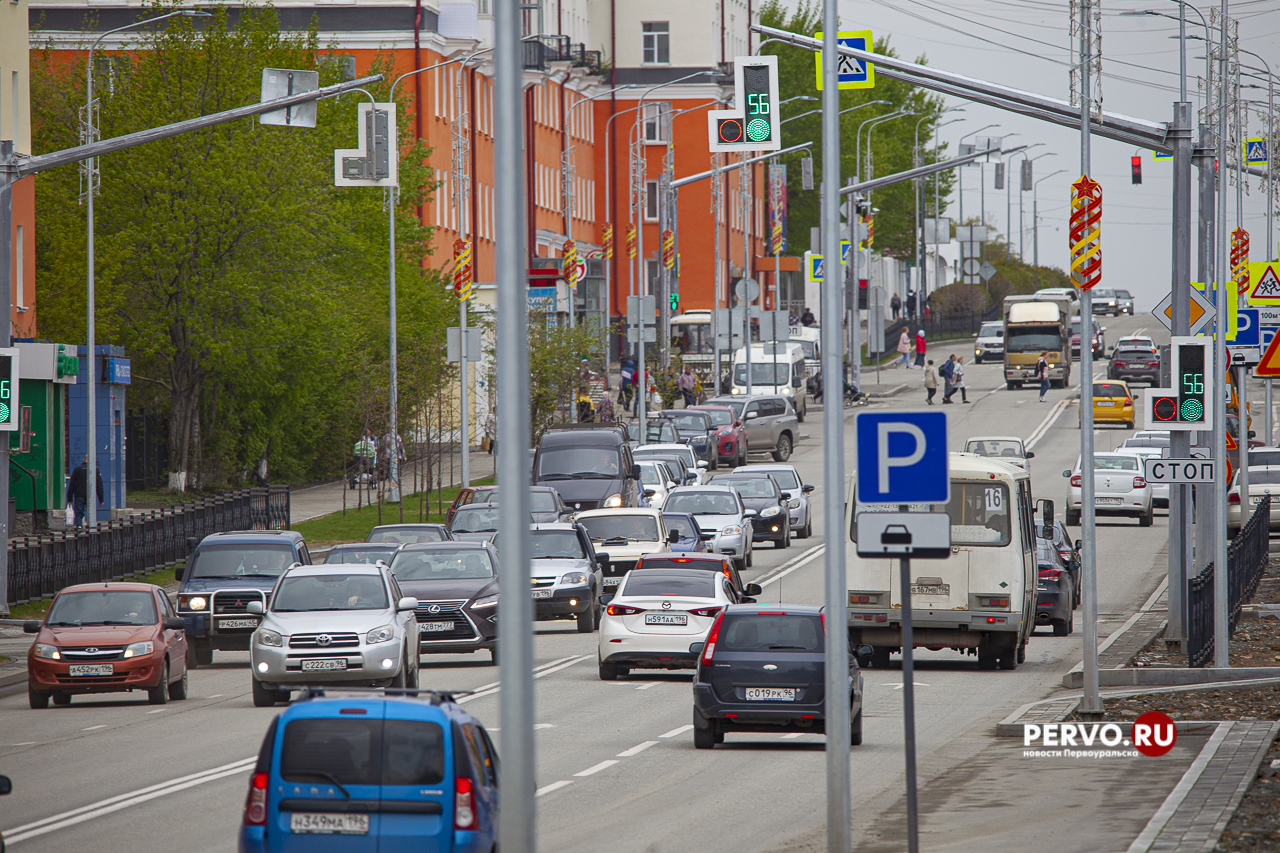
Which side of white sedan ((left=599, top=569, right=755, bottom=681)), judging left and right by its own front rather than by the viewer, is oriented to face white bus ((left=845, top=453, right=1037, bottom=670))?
right

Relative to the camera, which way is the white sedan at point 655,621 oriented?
away from the camera

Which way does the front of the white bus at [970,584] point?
away from the camera

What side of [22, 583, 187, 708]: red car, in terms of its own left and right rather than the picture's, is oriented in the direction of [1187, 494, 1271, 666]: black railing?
left

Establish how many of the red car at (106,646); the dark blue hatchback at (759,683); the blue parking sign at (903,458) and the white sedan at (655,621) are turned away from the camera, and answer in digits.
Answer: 2

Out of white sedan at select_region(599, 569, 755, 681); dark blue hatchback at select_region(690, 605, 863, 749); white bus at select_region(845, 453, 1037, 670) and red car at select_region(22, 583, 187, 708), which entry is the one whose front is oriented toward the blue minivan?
the red car

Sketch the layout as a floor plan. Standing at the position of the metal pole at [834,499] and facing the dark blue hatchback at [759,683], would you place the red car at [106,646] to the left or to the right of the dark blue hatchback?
left

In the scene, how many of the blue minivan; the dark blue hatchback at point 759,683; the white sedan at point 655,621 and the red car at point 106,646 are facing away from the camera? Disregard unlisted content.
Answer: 3

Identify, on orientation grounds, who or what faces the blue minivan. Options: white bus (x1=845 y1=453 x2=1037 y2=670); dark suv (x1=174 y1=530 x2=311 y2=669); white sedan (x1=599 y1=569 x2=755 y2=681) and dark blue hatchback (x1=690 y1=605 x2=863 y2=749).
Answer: the dark suv

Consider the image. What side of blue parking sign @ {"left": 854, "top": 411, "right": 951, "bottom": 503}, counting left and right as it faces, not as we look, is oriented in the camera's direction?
front

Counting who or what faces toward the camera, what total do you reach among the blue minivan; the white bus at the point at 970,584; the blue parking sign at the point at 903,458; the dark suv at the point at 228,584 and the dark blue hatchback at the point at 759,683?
2

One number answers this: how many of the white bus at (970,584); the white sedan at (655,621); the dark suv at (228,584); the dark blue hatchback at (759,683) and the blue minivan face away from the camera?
4

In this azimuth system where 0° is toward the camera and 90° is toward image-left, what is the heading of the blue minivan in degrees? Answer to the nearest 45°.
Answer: approximately 180°

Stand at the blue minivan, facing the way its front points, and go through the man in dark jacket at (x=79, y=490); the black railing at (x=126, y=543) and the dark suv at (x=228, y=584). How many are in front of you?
3

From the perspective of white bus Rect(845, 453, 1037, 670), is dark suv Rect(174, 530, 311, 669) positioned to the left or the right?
on its left

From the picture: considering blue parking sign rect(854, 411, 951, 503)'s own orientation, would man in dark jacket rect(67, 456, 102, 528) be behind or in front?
behind

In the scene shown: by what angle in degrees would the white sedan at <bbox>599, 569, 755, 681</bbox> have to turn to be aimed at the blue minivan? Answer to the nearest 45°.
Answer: approximately 180°

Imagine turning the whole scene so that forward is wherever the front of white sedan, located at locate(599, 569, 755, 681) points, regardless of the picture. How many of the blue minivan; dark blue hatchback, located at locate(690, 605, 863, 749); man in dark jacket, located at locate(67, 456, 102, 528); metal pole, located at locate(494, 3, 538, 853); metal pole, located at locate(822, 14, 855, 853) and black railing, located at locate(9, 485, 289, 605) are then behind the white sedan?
4

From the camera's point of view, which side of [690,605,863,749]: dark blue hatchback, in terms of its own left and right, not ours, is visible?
back
